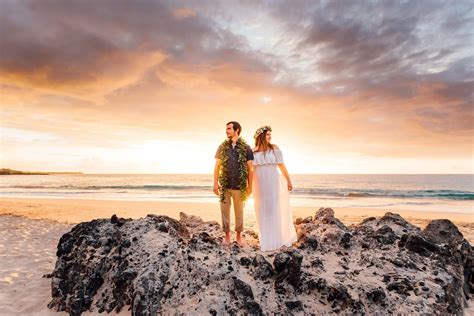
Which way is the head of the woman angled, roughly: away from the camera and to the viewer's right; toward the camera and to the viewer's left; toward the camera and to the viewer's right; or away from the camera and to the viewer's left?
toward the camera and to the viewer's right

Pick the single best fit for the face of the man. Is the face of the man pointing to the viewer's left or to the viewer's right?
to the viewer's left

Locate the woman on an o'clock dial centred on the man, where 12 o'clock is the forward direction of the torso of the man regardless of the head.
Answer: The woman is roughly at 9 o'clock from the man.

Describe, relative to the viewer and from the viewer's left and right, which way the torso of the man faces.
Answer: facing the viewer
